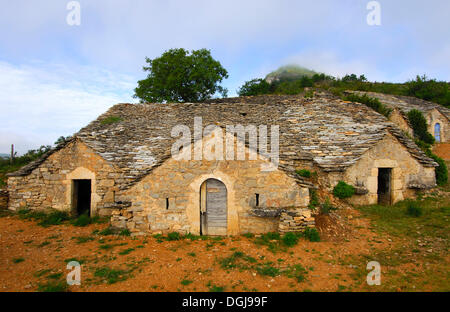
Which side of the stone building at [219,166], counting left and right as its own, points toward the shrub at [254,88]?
back

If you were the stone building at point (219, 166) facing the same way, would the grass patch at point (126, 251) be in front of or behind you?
in front

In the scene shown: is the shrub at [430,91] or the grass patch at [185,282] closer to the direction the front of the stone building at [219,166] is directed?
the grass patch

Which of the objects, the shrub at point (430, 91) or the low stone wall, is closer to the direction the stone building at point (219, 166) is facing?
the low stone wall

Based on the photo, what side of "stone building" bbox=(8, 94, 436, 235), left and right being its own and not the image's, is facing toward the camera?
front

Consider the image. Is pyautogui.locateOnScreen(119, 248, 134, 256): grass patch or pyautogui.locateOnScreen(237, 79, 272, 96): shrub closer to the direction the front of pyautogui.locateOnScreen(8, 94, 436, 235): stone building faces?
the grass patch

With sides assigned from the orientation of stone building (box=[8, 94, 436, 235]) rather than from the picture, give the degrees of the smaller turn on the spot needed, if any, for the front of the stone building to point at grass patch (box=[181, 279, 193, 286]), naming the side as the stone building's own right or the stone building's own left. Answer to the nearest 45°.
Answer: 0° — it already faces it
